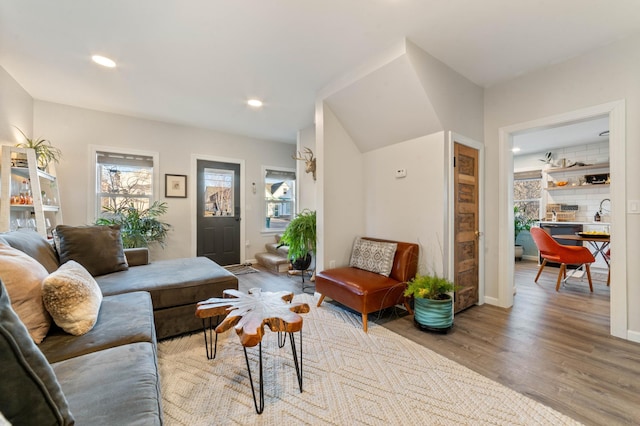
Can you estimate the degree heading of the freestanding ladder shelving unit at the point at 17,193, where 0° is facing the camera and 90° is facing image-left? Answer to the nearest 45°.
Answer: approximately 315°

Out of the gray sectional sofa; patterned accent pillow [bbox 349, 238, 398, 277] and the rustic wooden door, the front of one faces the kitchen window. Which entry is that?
the gray sectional sofa

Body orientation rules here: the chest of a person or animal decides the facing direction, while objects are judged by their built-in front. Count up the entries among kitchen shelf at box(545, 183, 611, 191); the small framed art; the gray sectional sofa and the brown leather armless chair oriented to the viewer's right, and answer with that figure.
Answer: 1

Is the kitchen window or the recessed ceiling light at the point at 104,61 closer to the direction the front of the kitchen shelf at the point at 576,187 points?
the recessed ceiling light

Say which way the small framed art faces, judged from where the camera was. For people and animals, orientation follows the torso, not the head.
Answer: facing the viewer

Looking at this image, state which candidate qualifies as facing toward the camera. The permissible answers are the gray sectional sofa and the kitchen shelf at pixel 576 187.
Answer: the kitchen shelf

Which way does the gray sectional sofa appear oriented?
to the viewer's right

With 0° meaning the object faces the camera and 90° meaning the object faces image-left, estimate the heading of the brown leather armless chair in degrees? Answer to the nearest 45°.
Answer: approximately 45°

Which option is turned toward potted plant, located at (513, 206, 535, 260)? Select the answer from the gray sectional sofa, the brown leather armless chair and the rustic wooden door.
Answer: the gray sectional sofa

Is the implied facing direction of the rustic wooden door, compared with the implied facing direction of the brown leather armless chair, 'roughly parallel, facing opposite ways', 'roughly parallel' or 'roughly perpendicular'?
roughly perpendicular

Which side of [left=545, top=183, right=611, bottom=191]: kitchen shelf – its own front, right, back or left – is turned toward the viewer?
front

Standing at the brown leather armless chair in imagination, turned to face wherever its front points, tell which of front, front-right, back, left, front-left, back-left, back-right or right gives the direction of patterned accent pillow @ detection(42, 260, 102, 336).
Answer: front

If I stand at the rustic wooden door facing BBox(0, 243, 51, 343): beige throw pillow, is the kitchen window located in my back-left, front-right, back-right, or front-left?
back-right

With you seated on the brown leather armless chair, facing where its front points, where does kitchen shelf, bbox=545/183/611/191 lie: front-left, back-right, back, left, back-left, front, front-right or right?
back

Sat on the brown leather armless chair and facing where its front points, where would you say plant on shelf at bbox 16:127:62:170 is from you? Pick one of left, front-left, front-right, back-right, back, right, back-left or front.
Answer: front-right

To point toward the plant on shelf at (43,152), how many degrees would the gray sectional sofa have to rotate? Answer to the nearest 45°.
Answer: approximately 90° to its left

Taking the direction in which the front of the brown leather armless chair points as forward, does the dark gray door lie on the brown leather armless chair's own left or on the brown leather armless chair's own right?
on the brown leather armless chair's own right
